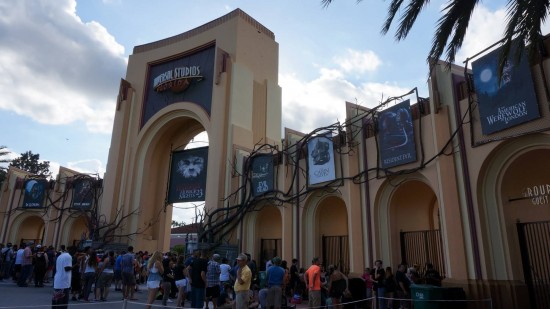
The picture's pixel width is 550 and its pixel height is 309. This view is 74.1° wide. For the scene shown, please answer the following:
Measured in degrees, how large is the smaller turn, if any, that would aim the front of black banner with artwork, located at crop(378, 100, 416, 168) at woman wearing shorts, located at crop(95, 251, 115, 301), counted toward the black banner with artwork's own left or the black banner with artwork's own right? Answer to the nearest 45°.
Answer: approximately 45° to the black banner with artwork's own right

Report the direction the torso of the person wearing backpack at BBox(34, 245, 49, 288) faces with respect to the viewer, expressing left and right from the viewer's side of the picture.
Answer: facing away from the viewer

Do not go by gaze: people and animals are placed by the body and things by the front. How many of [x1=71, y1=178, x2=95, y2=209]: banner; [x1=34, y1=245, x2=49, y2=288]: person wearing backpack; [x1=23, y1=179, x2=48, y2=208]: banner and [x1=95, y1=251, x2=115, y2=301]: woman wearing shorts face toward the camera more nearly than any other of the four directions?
2

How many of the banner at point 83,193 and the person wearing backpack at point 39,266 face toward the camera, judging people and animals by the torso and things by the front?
1

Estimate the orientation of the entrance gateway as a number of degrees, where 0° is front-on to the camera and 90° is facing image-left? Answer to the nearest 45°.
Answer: approximately 45°

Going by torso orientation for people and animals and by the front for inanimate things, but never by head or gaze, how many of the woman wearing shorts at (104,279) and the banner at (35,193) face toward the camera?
1

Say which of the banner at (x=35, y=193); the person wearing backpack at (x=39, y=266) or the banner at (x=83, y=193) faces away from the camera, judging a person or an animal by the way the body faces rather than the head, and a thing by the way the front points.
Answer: the person wearing backpack

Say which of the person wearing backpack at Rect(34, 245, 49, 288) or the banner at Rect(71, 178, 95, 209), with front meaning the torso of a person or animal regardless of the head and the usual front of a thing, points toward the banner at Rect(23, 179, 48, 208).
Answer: the person wearing backpack

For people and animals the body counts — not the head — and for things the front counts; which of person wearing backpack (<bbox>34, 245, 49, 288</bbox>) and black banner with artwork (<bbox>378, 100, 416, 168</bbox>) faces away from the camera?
the person wearing backpack
